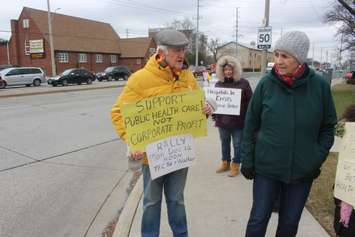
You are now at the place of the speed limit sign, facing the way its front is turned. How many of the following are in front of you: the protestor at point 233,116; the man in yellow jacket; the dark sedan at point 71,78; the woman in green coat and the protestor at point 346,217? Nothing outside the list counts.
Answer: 4

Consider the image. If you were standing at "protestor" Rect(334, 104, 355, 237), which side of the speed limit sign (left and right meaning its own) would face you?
front

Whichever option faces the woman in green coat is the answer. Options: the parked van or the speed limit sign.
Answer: the speed limit sign

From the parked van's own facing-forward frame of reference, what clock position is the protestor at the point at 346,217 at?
The protestor is roughly at 9 o'clock from the parked van.

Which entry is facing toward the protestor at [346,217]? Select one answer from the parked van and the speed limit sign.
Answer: the speed limit sign

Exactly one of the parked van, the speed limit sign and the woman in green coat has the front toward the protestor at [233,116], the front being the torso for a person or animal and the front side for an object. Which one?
the speed limit sign

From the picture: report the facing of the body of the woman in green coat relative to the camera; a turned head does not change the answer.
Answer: toward the camera

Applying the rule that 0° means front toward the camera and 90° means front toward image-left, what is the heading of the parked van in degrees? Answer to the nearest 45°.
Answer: approximately 90°

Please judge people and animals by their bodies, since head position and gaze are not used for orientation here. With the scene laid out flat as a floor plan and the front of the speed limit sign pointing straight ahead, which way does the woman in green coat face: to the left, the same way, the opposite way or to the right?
the same way

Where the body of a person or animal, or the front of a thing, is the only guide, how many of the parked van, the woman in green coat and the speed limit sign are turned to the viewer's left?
1

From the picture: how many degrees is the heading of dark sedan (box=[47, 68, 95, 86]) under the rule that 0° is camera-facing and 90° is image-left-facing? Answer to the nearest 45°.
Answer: approximately 45°

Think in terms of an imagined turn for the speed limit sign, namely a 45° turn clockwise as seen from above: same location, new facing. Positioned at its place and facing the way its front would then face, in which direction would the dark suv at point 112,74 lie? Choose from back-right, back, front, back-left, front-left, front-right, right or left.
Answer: right
